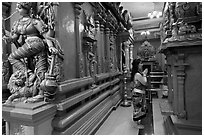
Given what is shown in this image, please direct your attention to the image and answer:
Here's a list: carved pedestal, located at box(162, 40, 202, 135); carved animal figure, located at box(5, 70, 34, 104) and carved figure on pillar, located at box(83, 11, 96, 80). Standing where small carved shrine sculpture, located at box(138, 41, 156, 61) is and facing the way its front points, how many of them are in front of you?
3

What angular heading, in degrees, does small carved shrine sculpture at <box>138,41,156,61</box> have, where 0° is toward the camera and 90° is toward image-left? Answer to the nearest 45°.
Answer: approximately 0°

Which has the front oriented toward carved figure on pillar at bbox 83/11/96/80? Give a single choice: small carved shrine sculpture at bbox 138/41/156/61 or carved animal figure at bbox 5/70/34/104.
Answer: the small carved shrine sculpture

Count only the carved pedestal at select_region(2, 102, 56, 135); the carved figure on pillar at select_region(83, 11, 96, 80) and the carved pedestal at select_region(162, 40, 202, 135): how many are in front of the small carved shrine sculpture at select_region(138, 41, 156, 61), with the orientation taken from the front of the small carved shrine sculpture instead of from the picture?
3
